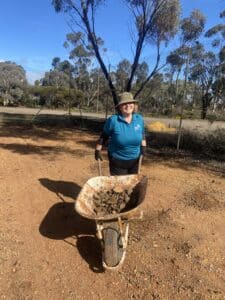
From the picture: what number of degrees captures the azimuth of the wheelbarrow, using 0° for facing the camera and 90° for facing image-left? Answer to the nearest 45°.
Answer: approximately 0°
